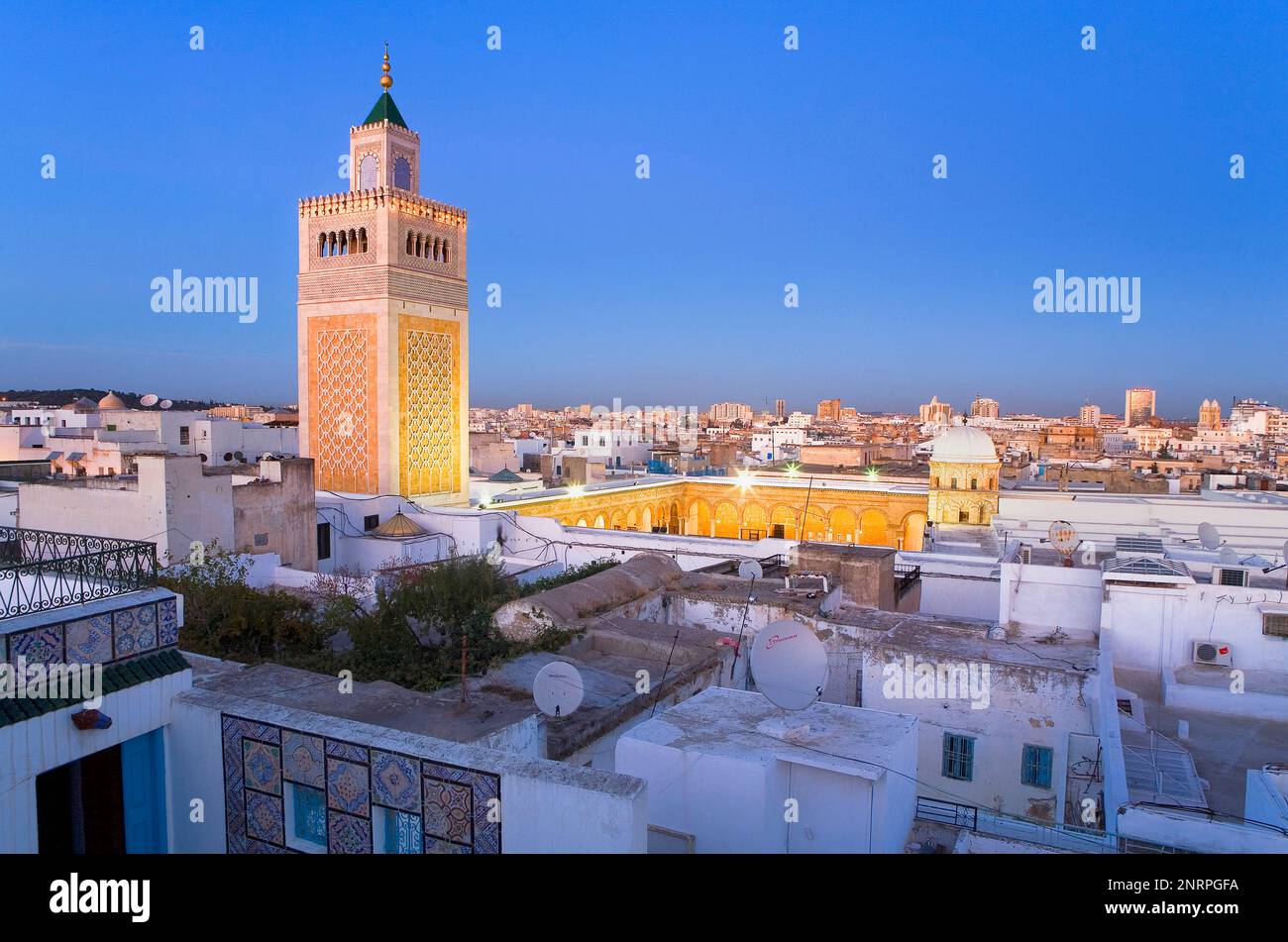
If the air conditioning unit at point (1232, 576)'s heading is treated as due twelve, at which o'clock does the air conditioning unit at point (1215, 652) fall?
the air conditioning unit at point (1215, 652) is roughly at 12 o'clock from the air conditioning unit at point (1232, 576).

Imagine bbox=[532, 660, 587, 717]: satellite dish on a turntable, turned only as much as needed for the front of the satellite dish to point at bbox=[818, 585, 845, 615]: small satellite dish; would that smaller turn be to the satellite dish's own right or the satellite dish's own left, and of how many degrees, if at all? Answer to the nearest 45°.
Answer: approximately 135° to the satellite dish's own left

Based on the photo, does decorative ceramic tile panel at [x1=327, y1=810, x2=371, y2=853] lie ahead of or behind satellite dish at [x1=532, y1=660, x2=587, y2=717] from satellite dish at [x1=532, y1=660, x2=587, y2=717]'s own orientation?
ahead

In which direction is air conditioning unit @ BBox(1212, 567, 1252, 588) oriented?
toward the camera

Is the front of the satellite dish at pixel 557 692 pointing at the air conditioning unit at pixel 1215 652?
no

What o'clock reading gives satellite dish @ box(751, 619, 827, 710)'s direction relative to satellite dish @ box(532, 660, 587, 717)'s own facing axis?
satellite dish @ box(751, 619, 827, 710) is roughly at 9 o'clock from satellite dish @ box(532, 660, 587, 717).

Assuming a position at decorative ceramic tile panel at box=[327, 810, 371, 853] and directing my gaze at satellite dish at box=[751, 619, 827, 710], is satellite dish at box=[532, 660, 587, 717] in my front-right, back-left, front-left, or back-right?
front-left

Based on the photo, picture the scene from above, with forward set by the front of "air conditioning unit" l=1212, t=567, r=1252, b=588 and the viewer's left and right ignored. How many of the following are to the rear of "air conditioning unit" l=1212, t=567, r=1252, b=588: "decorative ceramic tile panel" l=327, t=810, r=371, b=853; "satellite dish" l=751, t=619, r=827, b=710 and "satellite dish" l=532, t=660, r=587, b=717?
0

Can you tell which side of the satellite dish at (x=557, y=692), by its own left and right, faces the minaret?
back

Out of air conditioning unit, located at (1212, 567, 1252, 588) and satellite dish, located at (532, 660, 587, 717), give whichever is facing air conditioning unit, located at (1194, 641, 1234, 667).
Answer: air conditioning unit, located at (1212, 567, 1252, 588)

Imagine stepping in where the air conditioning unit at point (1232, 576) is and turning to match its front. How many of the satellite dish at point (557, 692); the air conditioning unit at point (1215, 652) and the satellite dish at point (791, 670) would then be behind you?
0

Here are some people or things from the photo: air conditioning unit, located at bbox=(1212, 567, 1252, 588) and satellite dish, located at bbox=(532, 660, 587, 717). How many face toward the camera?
2

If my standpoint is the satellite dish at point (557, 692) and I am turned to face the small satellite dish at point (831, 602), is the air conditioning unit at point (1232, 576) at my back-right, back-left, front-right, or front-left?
front-right

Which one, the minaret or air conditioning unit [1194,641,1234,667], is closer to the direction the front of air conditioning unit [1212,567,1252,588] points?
the air conditioning unit
